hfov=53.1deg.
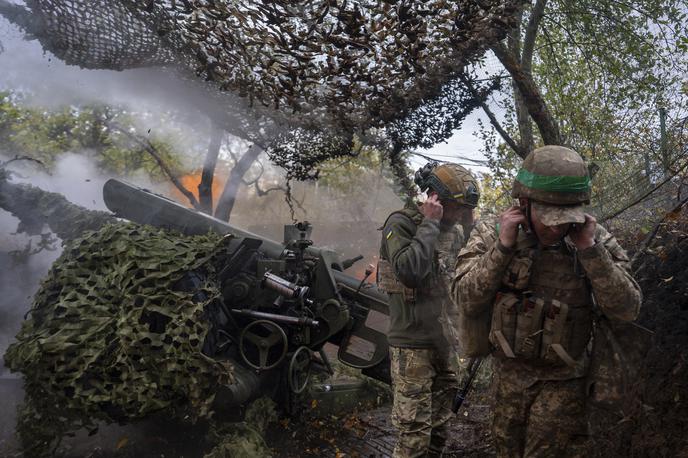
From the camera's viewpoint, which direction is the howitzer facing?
to the viewer's left

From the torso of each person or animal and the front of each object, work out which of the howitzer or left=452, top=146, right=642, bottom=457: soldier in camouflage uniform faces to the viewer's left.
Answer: the howitzer

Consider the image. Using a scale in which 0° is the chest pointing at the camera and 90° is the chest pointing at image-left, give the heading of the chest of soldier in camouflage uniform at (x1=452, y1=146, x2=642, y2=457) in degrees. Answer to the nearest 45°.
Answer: approximately 0°

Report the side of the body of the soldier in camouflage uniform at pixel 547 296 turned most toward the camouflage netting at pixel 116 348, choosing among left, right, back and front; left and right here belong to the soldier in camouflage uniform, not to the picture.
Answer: right

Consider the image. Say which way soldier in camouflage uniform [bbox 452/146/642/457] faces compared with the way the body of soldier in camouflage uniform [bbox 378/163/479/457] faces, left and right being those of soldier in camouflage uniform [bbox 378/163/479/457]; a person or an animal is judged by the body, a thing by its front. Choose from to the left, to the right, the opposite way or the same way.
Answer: to the right
